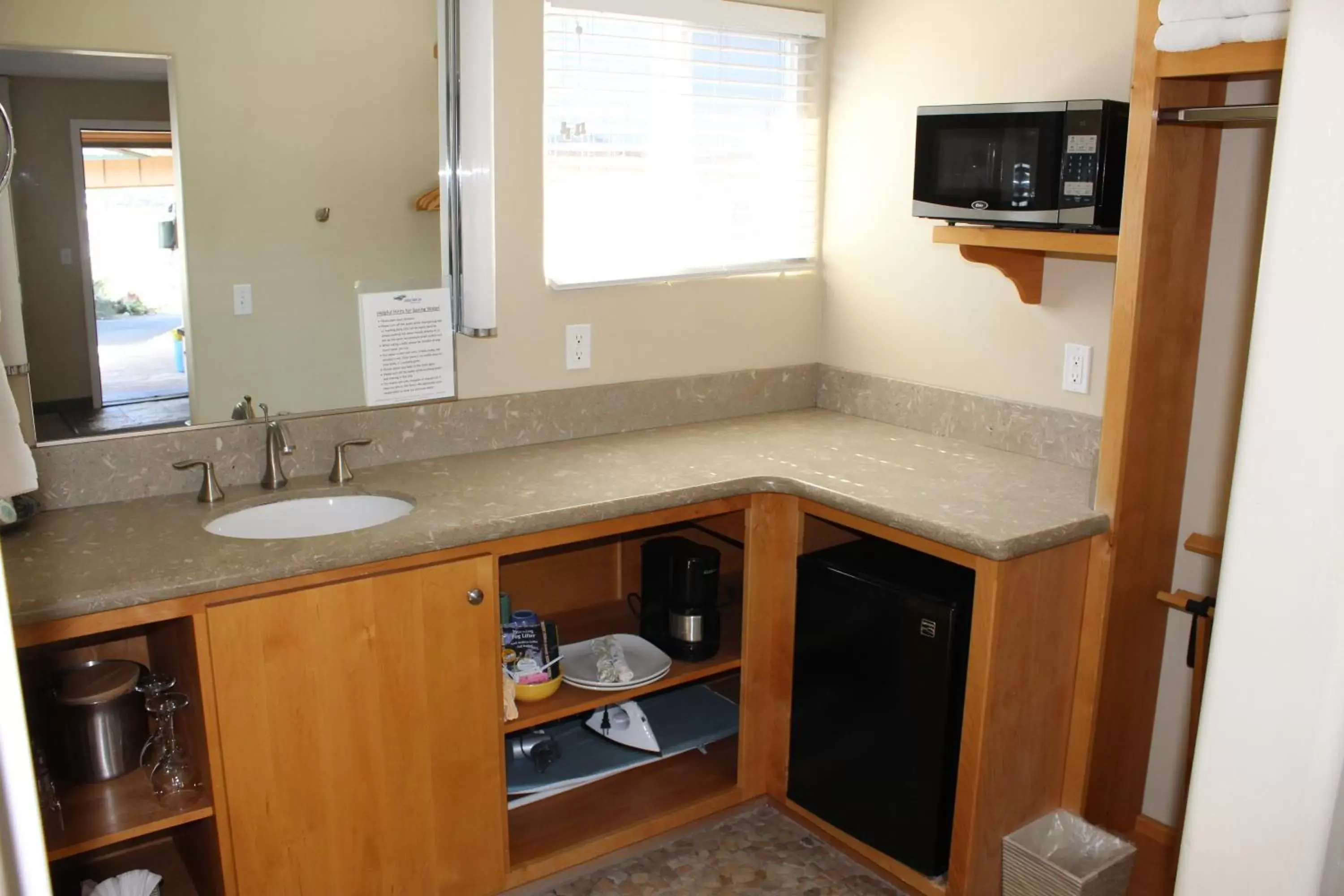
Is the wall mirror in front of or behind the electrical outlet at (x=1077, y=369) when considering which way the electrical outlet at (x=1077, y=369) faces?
in front

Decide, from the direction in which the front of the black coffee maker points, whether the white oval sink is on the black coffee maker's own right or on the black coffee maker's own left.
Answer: on the black coffee maker's own right

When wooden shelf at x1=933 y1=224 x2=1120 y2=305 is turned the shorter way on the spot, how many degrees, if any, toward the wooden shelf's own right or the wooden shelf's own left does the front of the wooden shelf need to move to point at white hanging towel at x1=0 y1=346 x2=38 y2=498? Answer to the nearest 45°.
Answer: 0° — it already faces it

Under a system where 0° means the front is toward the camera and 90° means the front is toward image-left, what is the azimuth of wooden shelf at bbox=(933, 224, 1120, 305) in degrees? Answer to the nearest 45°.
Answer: approximately 45°

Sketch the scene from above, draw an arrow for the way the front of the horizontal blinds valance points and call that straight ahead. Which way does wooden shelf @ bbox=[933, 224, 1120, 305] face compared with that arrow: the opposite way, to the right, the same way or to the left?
to the right

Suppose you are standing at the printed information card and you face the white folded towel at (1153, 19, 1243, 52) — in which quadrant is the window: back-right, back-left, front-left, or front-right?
front-left

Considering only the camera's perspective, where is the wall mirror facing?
facing the viewer

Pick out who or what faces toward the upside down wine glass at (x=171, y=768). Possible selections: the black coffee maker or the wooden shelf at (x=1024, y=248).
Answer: the wooden shelf

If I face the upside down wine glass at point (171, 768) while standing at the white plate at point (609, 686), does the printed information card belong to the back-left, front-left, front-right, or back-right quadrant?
front-right

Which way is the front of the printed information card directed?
toward the camera
